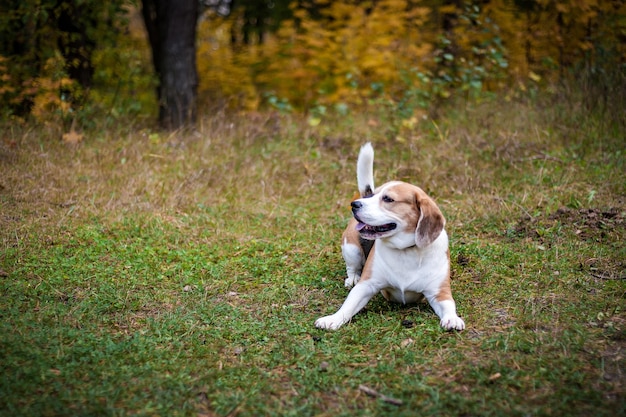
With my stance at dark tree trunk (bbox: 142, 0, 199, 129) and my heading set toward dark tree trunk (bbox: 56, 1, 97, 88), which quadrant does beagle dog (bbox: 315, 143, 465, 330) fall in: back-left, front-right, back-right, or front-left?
back-left

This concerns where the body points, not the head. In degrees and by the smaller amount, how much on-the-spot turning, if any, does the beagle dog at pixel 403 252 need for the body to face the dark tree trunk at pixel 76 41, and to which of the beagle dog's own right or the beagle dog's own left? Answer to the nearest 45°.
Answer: approximately 135° to the beagle dog's own right

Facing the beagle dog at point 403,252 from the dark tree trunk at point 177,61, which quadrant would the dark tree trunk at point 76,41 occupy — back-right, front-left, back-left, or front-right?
back-right

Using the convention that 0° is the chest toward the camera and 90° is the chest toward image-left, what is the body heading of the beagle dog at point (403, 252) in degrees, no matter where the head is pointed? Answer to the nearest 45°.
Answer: approximately 0°

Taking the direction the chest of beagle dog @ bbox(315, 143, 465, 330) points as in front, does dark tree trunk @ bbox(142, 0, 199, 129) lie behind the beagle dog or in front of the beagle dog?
behind
